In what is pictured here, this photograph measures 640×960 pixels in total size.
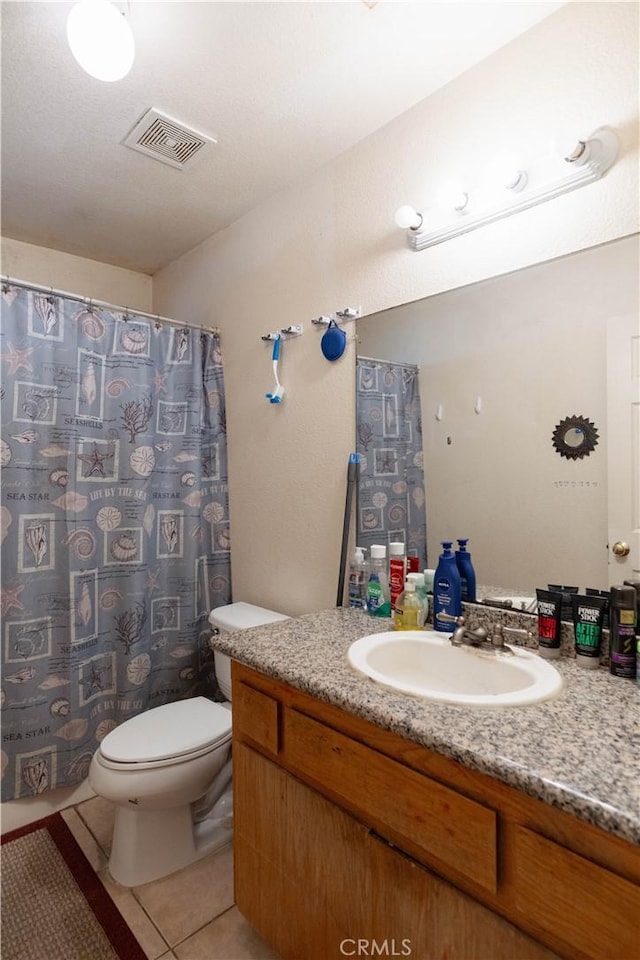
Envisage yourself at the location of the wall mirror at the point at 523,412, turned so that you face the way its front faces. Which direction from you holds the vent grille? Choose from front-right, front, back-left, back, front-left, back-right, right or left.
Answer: front-right

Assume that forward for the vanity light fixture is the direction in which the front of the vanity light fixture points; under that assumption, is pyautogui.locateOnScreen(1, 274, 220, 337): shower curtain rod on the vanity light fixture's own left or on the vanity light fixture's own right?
on the vanity light fixture's own right

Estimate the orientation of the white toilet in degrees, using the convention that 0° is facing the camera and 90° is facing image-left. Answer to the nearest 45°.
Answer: approximately 45°

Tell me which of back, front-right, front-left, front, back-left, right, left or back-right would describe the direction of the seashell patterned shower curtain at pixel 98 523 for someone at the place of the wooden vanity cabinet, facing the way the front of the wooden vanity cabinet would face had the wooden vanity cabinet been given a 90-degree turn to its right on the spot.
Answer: front

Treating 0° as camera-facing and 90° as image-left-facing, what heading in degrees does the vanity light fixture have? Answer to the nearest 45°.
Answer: approximately 45°

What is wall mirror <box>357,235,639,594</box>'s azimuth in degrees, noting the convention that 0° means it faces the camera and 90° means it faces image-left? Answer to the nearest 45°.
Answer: approximately 45°
